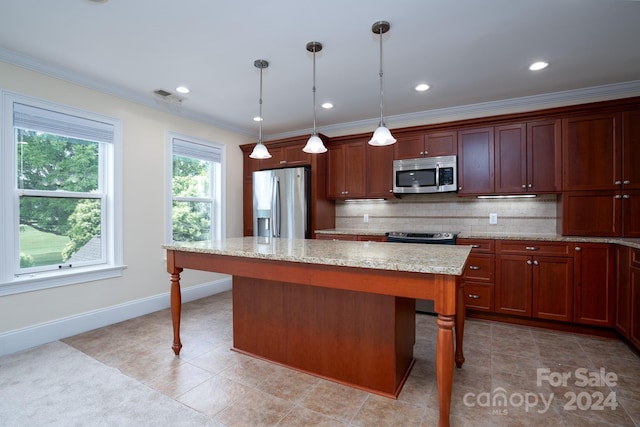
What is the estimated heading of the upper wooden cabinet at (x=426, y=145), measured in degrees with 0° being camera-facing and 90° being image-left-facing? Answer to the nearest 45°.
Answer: approximately 0°

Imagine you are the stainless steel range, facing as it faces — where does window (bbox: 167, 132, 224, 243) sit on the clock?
The window is roughly at 3 o'clock from the stainless steel range.

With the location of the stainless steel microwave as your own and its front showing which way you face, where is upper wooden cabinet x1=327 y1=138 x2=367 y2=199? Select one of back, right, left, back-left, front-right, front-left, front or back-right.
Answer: right

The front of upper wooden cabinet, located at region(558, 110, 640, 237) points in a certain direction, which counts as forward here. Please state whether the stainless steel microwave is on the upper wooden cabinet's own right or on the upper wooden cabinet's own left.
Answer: on the upper wooden cabinet's own right

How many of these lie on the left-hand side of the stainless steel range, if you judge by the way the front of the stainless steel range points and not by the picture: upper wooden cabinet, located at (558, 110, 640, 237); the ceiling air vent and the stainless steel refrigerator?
1

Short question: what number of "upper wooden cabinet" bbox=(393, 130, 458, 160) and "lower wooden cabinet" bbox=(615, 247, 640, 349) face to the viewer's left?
1

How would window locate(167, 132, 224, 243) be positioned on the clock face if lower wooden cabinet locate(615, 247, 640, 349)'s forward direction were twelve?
The window is roughly at 11 o'clock from the lower wooden cabinet.

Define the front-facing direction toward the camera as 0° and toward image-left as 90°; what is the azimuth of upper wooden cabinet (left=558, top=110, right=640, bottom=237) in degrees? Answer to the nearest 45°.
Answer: approximately 0°

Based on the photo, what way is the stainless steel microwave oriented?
toward the camera

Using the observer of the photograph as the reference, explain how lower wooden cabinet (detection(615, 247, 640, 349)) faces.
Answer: facing to the left of the viewer

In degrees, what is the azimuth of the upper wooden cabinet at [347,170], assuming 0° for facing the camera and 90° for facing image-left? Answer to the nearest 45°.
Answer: approximately 45°

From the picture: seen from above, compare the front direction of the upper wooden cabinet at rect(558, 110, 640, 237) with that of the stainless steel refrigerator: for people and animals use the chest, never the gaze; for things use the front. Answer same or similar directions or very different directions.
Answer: same or similar directions

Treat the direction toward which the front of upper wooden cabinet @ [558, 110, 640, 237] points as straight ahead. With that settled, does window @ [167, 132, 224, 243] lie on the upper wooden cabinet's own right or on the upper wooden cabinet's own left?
on the upper wooden cabinet's own right
